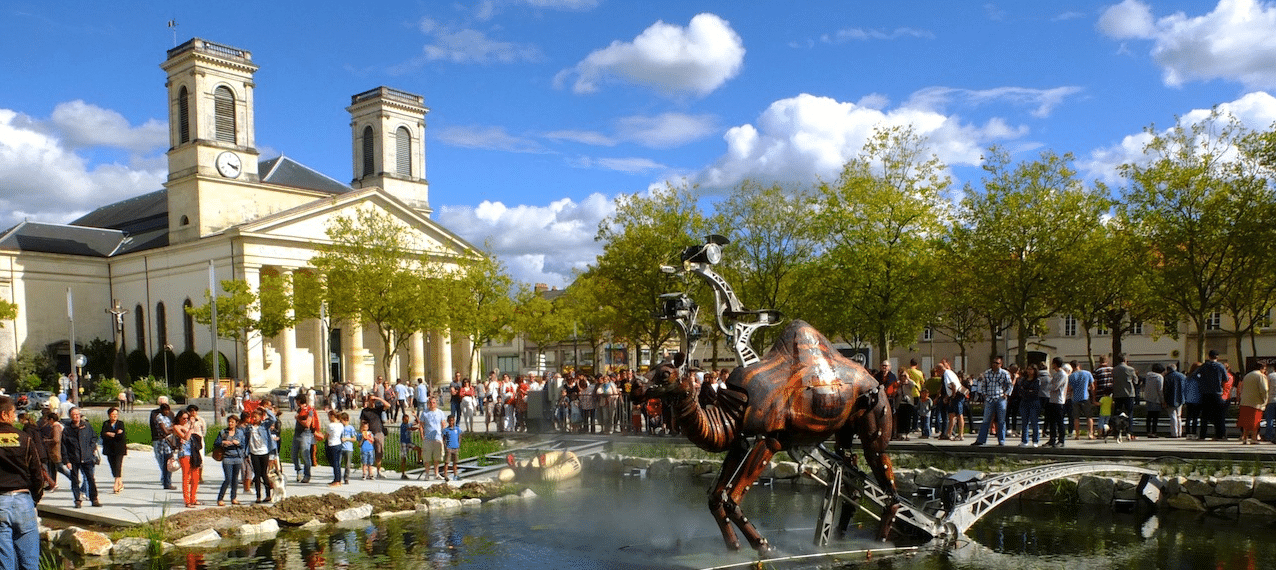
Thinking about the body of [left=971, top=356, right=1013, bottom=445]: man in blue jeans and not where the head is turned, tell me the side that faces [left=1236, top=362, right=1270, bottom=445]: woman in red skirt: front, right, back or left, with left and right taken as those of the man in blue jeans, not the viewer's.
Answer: left

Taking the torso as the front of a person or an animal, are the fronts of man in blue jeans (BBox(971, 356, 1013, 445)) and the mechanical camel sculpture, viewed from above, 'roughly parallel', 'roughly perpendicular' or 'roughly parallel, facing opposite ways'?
roughly perpendicular

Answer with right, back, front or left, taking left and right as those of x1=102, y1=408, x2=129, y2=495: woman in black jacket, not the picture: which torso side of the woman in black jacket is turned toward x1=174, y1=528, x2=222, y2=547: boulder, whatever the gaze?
front

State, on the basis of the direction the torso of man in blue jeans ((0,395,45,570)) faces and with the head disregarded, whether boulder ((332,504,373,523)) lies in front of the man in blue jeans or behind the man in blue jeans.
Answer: in front

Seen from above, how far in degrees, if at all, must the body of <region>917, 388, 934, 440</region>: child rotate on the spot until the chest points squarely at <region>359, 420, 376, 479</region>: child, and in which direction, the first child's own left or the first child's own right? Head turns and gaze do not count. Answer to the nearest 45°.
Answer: approximately 90° to the first child's own right

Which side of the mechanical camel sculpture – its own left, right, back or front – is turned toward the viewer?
left

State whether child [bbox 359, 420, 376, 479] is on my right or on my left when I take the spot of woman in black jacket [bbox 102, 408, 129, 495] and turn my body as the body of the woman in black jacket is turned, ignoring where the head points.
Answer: on my left
